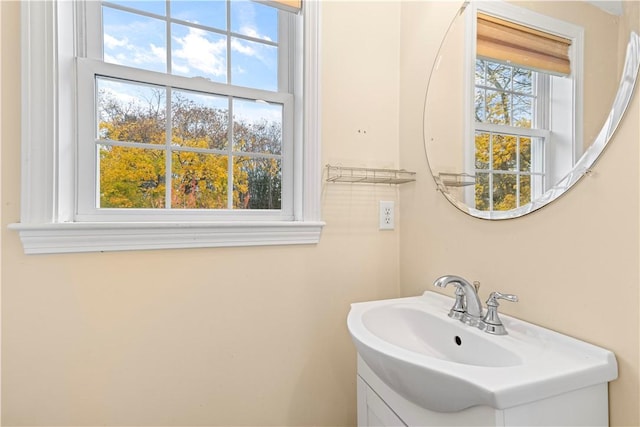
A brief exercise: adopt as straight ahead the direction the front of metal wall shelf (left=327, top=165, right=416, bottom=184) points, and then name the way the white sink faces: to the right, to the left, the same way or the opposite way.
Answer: to the right

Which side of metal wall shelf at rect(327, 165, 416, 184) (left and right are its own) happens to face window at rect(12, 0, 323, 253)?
right

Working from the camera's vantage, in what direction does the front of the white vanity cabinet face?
facing the viewer and to the left of the viewer

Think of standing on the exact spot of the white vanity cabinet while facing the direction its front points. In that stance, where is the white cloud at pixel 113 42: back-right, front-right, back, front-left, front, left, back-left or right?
front-right

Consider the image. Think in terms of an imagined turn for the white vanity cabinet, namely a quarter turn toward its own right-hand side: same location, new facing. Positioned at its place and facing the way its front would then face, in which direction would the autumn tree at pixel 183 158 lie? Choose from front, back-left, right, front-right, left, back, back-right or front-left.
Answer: front-left

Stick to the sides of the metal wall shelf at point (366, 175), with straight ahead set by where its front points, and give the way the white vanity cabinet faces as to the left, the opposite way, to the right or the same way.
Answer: to the right

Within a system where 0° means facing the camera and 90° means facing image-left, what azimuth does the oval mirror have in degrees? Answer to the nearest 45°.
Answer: approximately 45°

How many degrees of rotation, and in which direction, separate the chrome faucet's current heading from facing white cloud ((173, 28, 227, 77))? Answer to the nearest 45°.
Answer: approximately 45° to its right

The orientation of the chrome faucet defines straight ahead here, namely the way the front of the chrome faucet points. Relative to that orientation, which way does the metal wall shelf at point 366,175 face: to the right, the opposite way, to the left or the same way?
to the left
